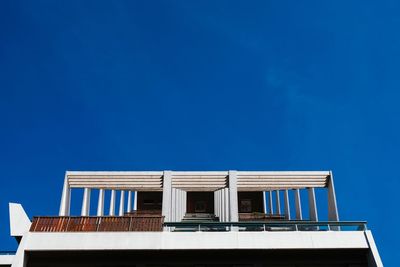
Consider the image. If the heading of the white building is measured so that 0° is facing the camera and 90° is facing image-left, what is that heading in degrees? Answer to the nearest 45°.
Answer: approximately 0°
